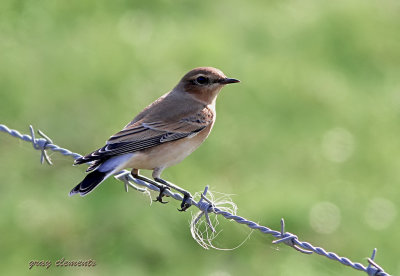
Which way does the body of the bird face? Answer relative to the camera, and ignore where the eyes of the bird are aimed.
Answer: to the viewer's right
